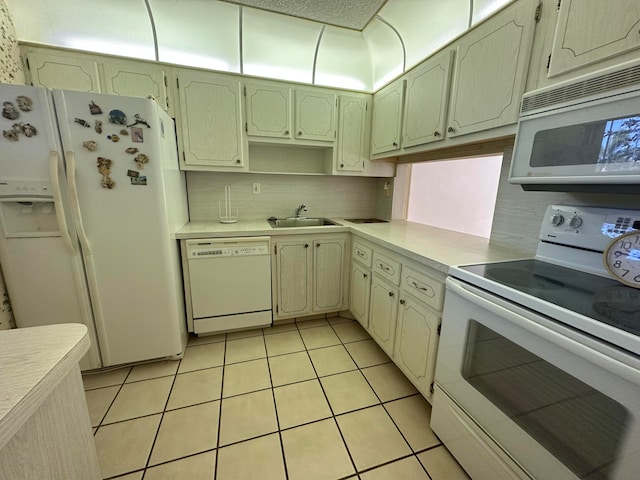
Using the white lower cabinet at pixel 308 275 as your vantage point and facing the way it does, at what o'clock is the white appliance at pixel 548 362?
The white appliance is roughly at 11 o'clock from the white lower cabinet.

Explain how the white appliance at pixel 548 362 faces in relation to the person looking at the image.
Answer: facing the viewer and to the left of the viewer

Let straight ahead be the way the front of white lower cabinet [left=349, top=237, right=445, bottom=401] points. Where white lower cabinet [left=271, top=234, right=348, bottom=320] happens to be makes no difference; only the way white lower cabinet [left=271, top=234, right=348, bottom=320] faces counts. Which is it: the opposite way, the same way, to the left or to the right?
to the left

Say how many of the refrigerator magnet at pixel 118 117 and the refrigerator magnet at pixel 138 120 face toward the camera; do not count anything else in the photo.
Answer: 2

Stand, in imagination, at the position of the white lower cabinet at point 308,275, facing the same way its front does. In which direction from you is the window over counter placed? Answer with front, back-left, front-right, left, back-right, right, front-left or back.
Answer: left
